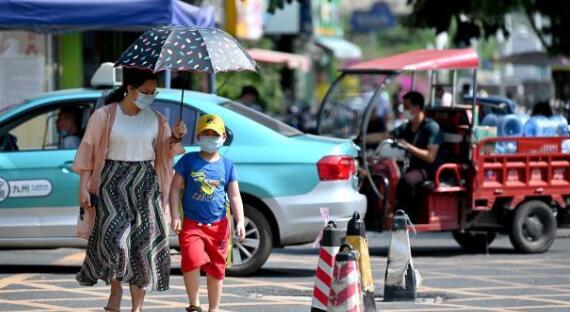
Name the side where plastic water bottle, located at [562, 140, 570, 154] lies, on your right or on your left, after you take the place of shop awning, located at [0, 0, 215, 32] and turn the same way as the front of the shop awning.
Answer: on your left

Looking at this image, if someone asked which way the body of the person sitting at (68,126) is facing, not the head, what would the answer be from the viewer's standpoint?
to the viewer's left

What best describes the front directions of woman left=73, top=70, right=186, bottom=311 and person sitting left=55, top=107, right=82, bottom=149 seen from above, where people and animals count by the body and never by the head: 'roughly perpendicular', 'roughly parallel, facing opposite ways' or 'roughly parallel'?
roughly perpendicular

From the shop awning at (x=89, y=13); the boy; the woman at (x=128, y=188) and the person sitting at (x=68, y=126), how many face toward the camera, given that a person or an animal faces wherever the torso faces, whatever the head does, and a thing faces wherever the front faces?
3

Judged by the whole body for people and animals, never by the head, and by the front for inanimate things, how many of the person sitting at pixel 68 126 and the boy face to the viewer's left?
1

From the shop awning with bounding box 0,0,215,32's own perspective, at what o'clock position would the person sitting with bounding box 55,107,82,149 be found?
The person sitting is roughly at 12 o'clock from the shop awning.
